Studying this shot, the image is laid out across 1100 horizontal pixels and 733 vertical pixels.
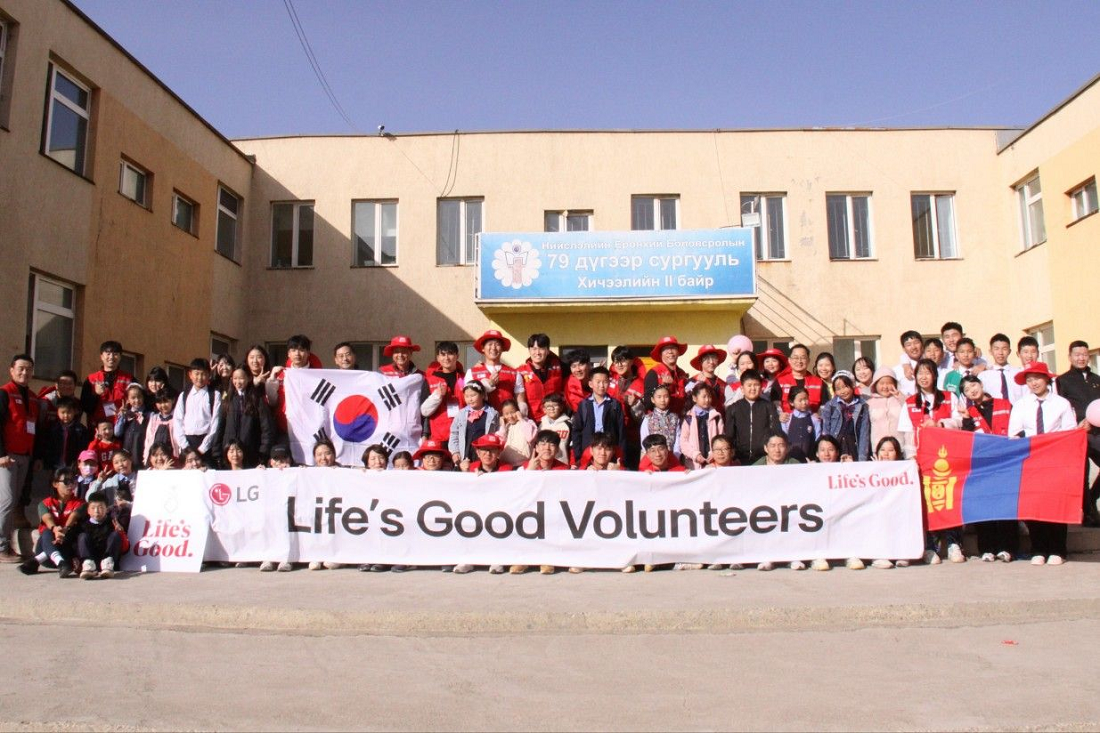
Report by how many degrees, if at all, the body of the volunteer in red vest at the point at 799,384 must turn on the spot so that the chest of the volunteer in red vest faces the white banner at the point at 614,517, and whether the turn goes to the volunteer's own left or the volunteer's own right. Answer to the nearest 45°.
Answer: approximately 45° to the volunteer's own right

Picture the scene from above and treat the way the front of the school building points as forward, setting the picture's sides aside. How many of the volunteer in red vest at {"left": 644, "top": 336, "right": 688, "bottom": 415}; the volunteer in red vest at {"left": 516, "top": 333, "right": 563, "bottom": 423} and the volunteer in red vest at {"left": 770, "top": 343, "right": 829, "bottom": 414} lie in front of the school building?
3

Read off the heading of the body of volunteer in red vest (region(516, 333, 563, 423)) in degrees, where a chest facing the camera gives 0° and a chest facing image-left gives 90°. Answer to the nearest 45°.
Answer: approximately 0°

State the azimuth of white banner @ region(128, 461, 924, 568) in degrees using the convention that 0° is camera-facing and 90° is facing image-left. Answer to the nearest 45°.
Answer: approximately 0°

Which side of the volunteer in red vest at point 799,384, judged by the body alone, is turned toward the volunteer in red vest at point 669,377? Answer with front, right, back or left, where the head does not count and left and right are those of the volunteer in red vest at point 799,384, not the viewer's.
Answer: right

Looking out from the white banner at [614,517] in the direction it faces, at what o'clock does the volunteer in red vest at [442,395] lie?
The volunteer in red vest is roughly at 4 o'clock from the white banner.

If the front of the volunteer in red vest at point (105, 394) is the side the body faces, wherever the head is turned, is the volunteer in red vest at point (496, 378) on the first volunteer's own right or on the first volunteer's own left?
on the first volunteer's own left

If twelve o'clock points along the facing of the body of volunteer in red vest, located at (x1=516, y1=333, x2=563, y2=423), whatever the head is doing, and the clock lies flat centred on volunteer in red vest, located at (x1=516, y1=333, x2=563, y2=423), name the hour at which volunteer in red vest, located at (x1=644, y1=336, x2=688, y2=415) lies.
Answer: volunteer in red vest, located at (x1=644, y1=336, x2=688, y2=415) is roughly at 9 o'clock from volunteer in red vest, located at (x1=516, y1=333, x2=563, y2=423).
